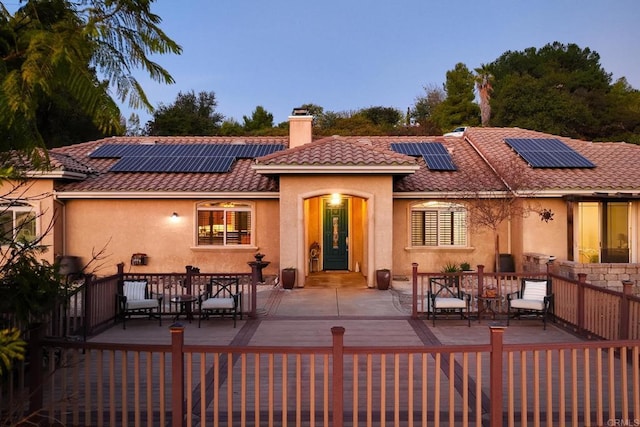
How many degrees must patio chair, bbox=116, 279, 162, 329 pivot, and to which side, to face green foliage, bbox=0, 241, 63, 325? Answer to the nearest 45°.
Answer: approximately 45° to its right

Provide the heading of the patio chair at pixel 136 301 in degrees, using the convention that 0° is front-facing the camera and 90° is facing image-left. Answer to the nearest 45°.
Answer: approximately 315°

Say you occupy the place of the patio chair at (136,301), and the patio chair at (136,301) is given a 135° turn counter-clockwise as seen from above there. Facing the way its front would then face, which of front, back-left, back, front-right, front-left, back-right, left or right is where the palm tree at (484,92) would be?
front-right

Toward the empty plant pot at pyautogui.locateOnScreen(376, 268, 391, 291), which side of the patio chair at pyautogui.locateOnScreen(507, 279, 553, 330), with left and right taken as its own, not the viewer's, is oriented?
right

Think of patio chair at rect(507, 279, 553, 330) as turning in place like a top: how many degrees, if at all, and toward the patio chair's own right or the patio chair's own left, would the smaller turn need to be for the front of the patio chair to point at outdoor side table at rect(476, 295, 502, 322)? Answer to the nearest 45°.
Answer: approximately 45° to the patio chair's own right

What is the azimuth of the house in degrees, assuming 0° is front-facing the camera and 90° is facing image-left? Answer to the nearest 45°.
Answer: approximately 0°
